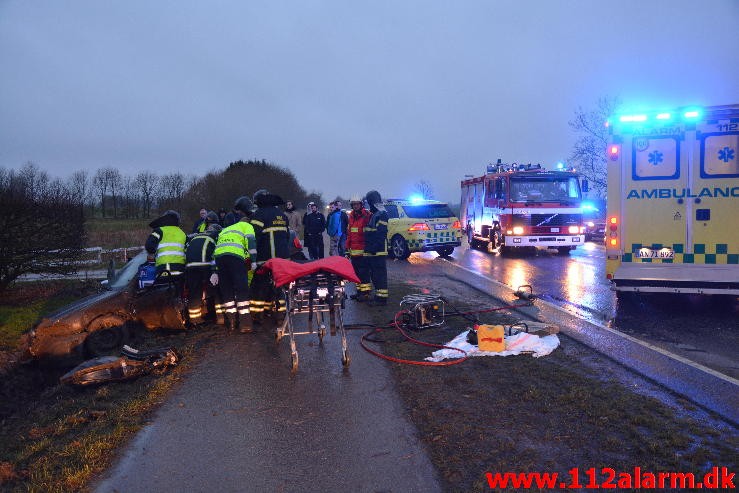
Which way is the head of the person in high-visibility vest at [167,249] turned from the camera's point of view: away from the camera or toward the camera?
away from the camera

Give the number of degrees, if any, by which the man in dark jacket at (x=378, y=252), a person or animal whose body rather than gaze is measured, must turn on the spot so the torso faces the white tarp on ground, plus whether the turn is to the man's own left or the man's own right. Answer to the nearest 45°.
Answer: approximately 135° to the man's own left

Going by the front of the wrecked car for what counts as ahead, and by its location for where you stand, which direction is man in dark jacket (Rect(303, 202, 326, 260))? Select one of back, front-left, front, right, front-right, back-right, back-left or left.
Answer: back

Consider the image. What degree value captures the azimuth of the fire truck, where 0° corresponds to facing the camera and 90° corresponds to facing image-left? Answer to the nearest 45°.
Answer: approximately 315°

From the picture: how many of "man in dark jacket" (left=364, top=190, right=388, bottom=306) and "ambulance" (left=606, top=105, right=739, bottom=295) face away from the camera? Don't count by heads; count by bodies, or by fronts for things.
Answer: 1

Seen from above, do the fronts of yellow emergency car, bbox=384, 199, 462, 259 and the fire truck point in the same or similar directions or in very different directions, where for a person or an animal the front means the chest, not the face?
very different directions

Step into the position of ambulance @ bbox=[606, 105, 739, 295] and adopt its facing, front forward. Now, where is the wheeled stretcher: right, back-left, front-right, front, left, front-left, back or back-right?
back-left

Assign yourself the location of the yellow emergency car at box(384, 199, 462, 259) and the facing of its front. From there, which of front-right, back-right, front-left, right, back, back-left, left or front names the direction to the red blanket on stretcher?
back-left

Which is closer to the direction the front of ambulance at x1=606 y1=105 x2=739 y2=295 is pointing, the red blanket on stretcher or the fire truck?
the fire truck

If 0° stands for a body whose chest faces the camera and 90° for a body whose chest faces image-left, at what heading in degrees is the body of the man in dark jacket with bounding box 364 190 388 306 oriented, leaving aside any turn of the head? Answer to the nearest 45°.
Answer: approximately 90°

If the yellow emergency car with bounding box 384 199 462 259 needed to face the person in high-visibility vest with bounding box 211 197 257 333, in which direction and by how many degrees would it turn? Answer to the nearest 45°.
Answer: approximately 135° to its left

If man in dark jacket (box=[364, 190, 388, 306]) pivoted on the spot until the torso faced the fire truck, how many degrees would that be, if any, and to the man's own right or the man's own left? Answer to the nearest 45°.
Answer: approximately 135° to the man's own right

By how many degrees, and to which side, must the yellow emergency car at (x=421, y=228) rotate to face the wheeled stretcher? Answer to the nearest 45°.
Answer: approximately 135° to its left

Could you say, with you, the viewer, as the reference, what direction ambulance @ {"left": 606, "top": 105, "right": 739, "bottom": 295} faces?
facing away from the viewer
